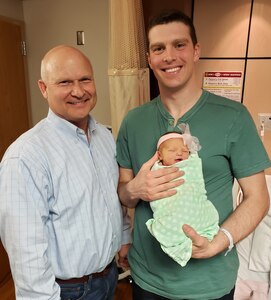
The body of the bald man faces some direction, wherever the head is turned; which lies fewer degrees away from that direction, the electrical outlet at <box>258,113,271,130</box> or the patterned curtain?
the electrical outlet

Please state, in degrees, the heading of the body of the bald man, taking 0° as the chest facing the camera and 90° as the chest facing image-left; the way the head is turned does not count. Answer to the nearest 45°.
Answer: approximately 315°

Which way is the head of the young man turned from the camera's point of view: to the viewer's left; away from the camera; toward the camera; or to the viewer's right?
toward the camera

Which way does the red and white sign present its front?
toward the camera

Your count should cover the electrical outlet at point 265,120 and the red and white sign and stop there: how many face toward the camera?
2

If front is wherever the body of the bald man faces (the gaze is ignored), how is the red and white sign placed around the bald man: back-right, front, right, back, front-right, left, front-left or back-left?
left

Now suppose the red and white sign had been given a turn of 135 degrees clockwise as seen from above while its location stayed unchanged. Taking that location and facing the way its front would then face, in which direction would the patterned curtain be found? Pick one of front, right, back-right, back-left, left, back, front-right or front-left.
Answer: left

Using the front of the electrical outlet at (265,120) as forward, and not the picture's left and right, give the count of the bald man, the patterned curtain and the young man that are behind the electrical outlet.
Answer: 0

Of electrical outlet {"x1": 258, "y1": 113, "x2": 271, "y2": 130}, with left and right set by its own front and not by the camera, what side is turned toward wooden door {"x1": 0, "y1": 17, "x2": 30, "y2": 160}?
right

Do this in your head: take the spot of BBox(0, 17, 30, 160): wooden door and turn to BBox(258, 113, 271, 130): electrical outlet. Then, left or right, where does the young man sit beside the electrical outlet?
right

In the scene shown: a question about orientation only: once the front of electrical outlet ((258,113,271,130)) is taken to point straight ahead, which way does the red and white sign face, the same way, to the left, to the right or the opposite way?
the same way

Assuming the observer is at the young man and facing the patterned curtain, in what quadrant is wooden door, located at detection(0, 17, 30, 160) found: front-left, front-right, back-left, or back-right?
front-left

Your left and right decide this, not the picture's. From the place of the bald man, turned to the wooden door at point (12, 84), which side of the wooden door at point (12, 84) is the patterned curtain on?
right

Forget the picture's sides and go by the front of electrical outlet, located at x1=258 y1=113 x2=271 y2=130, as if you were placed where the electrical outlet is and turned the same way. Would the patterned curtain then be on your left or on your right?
on your right

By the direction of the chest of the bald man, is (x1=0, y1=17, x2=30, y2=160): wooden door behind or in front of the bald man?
behind

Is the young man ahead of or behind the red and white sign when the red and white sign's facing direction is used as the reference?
ahead
